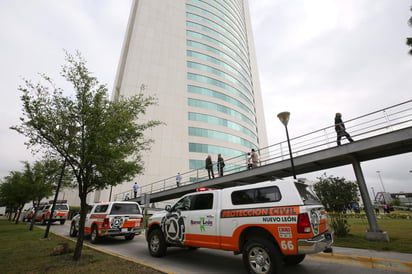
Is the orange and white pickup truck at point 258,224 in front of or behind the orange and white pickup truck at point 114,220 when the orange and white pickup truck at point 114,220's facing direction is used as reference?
behind

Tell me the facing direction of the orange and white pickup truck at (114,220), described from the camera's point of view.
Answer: facing away from the viewer and to the left of the viewer
